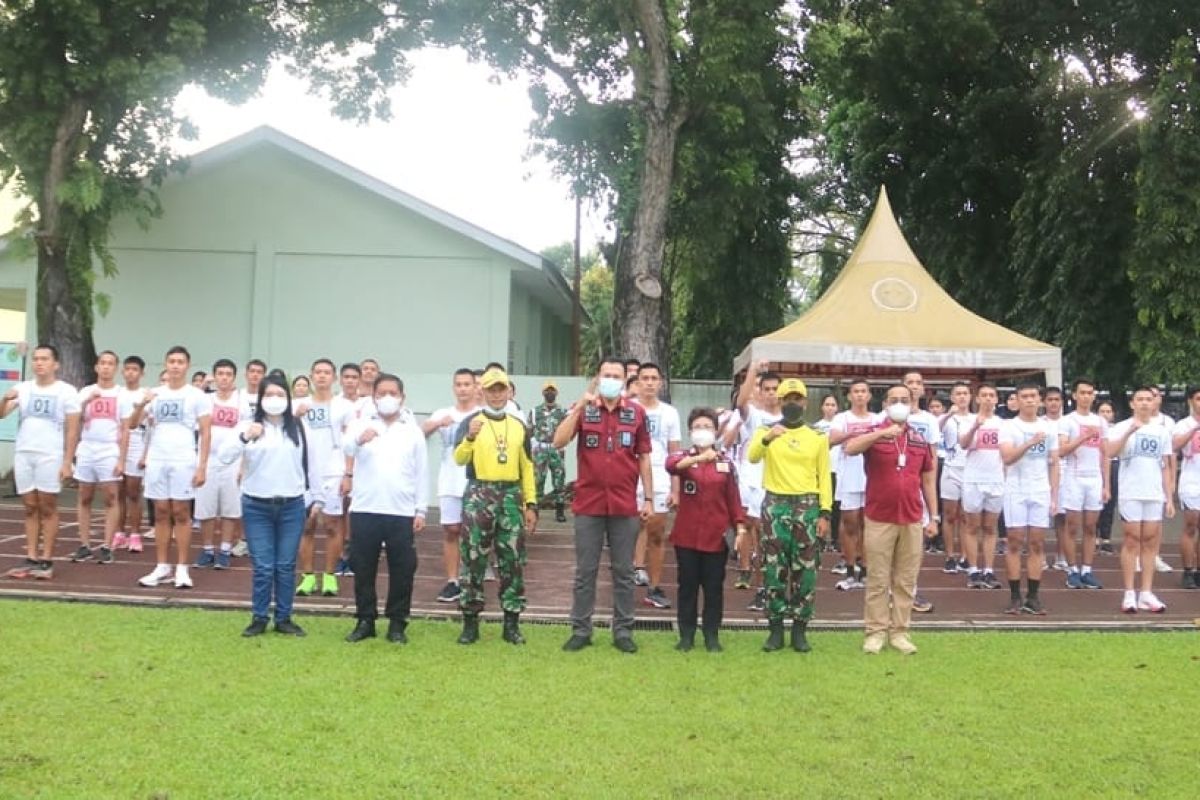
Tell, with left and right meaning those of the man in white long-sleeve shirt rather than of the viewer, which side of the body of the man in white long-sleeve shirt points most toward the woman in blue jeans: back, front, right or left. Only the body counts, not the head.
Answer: right

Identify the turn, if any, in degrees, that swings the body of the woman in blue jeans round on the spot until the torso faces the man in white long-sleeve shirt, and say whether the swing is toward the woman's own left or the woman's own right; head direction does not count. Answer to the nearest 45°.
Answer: approximately 90° to the woman's own left

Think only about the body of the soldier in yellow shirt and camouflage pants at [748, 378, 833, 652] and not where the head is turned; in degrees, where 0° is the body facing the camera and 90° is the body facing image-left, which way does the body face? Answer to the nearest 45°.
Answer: approximately 0°

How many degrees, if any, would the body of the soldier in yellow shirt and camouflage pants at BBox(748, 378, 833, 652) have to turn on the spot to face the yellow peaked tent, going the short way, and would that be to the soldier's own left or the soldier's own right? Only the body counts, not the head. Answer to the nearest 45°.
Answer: approximately 180°

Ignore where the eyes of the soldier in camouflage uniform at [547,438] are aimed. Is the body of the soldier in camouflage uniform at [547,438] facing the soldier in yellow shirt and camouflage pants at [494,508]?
yes

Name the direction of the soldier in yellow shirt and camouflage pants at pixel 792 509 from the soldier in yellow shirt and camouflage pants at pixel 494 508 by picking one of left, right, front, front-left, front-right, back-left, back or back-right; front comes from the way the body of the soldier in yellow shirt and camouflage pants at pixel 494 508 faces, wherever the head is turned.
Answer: left

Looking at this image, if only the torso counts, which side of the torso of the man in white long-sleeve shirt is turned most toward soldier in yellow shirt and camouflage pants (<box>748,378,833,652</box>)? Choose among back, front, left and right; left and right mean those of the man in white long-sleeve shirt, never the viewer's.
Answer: left

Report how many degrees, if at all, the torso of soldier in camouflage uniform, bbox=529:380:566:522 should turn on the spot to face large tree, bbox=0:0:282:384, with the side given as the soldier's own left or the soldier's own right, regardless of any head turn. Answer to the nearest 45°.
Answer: approximately 90° to the soldier's own right
